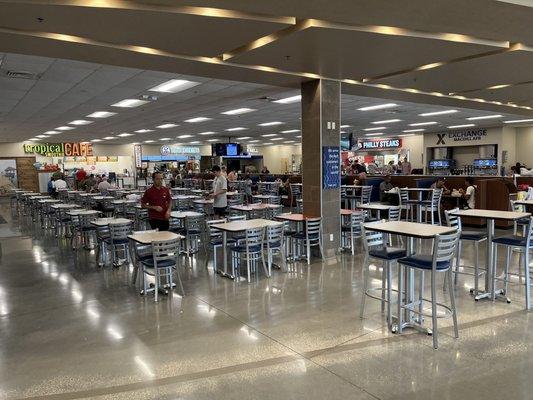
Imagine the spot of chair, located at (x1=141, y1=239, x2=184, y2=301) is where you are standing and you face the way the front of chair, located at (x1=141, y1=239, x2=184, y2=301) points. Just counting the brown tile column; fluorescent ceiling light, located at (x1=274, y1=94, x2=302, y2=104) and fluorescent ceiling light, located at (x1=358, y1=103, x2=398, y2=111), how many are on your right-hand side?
3

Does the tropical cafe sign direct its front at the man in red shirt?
yes

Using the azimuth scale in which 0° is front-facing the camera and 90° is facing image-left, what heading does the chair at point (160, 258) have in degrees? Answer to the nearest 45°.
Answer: approximately 135°

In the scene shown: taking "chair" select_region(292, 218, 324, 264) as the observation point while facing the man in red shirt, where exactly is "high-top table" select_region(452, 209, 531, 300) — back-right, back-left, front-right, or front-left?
back-left

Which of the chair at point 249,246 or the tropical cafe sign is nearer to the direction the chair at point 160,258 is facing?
the tropical cafe sign

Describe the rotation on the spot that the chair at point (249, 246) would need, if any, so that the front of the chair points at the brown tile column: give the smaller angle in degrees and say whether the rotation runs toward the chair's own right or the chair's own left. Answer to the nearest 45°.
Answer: approximately 90° to the chair's own right

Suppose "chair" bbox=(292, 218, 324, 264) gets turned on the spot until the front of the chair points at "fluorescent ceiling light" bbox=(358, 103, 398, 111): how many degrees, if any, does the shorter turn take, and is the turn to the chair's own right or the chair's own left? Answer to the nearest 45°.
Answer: approximately 45° to the chair's own right

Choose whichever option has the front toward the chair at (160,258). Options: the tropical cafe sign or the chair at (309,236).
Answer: the tropical cafe sign

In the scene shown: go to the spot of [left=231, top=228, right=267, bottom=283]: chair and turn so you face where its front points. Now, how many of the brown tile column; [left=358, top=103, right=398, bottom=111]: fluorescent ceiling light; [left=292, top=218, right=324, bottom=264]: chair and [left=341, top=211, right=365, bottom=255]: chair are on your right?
4

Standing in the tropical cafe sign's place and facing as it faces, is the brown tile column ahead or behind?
ahead

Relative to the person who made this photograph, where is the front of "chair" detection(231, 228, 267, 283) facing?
facing away from the viewer and to the left of the viewer

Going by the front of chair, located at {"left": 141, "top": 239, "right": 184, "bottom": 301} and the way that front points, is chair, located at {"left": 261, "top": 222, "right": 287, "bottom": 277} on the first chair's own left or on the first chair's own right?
on the first chair's own right
